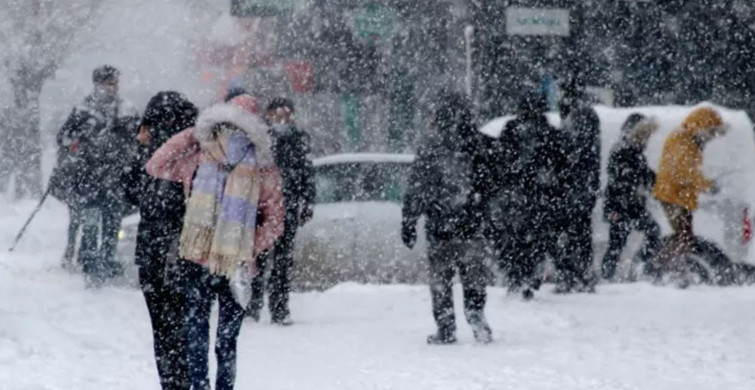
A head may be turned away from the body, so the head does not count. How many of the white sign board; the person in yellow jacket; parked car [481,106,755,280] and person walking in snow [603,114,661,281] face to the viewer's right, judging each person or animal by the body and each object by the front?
2

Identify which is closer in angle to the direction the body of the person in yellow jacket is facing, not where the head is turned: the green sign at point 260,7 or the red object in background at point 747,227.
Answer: the red object in background

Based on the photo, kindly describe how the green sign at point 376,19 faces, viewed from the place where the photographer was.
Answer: facing the viewer

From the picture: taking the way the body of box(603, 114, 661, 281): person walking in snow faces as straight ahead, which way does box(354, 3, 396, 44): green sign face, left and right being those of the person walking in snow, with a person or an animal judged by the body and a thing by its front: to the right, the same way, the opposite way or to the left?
to the right

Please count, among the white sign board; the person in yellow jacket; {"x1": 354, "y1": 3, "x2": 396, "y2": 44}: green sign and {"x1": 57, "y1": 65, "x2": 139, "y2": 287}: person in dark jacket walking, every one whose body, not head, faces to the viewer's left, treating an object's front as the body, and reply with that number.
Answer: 0

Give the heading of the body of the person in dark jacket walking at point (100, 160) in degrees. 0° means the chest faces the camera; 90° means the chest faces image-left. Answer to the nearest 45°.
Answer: approximately 0°

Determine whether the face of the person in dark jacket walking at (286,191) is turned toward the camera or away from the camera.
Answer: toward the camera

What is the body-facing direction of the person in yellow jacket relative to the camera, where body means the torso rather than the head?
to the viewer's right

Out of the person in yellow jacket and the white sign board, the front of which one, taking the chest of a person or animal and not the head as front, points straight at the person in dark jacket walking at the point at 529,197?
the white sign board

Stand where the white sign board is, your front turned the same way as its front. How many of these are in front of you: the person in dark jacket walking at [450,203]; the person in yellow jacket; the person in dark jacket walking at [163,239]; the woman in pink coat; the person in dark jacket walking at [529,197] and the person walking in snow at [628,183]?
6

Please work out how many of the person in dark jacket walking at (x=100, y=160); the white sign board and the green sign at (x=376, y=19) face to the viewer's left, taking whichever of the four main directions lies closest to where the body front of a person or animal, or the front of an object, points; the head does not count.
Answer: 0

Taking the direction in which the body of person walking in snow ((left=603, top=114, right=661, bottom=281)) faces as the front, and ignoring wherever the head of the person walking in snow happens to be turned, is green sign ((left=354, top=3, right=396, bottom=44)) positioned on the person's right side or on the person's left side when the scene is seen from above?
on the person's left side

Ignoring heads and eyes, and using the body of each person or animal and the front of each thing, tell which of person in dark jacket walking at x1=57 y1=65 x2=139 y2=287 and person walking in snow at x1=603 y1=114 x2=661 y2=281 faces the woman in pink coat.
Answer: the person in dark jacket walking

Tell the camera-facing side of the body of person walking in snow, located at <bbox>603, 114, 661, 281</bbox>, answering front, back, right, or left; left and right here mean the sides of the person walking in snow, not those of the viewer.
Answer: right

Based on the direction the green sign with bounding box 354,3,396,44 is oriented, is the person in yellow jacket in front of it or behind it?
in front

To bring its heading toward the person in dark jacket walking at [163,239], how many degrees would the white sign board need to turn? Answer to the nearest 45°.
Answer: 0° — it already faces them

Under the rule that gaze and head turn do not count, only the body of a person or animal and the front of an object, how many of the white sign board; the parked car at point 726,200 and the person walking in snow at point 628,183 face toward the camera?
1

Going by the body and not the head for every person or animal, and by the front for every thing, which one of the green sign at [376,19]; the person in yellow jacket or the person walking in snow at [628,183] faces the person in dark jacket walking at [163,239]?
the green sign

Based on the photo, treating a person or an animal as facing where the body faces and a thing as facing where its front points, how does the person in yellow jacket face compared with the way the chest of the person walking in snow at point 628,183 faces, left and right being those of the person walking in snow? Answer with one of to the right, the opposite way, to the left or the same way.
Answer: the same way

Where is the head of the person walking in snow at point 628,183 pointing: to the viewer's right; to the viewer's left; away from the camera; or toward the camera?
to the viewer's right

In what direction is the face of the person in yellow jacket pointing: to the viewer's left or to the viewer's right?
to the viewer's right
